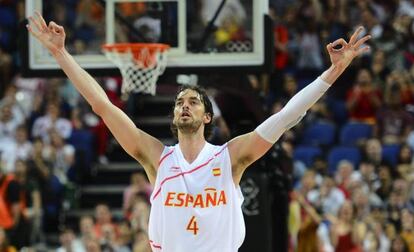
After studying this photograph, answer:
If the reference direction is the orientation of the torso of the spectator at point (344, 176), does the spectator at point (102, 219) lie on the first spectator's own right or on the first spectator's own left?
on the first spectator's own right

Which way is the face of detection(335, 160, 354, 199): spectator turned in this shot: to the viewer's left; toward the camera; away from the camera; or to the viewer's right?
toward the camera

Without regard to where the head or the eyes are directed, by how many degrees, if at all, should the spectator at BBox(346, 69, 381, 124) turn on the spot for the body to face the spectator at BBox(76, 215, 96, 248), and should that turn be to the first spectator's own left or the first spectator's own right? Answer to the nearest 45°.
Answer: approximately 45° to the first spectator's own right

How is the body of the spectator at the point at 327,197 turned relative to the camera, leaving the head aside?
toward the camera

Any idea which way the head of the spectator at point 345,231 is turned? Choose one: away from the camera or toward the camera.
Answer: toward the camera

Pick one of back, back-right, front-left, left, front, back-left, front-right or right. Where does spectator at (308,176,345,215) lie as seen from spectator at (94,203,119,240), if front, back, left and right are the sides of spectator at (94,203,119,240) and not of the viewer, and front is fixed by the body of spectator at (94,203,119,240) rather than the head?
left

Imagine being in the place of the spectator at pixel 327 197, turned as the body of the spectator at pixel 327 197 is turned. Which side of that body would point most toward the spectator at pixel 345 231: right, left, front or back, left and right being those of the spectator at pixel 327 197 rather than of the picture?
front

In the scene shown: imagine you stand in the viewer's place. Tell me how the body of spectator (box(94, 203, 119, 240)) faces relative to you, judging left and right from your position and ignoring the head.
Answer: facing the viewer

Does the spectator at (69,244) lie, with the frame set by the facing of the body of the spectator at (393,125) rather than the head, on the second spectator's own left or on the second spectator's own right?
on the second spectator's own right
